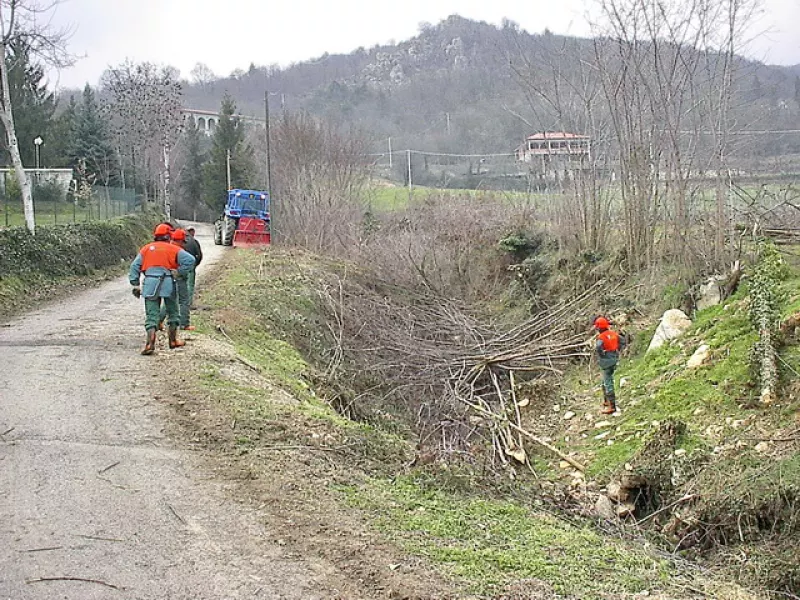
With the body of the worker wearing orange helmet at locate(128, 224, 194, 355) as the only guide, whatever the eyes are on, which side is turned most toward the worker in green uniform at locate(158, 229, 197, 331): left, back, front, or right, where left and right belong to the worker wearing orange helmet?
front

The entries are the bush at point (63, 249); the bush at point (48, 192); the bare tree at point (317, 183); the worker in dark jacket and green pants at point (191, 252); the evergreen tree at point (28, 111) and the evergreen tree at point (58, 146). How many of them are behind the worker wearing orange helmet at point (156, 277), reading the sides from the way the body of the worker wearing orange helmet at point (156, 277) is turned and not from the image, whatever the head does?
0

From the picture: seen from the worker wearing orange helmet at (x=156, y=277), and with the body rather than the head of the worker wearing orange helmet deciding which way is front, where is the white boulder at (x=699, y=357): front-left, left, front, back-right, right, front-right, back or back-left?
right

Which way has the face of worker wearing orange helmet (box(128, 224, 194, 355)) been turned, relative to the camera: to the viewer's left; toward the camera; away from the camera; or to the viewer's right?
away from the camera

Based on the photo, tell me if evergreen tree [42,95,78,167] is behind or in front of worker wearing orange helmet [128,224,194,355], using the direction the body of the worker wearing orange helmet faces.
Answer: in front

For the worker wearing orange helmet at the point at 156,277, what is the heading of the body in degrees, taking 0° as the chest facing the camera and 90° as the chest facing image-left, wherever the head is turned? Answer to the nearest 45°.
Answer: approximately 180°

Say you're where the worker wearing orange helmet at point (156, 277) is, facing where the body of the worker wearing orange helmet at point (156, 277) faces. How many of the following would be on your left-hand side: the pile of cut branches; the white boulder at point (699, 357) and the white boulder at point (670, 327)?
0

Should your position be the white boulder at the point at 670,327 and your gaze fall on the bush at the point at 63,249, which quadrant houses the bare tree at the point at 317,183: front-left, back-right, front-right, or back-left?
front-right

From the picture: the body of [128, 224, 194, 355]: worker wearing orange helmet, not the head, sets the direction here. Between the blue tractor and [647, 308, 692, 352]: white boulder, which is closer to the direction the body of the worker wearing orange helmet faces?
the blue tractor

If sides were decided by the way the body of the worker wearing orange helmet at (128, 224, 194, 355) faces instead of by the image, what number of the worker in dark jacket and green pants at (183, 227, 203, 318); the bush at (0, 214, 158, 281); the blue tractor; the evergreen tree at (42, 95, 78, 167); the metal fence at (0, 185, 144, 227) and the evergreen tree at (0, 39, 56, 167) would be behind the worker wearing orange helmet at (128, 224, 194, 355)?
0

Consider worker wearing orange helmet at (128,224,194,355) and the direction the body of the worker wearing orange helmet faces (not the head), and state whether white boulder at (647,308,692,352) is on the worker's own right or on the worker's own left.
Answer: on the worker's own right

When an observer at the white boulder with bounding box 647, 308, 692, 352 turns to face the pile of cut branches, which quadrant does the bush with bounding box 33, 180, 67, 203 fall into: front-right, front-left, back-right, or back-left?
front-right

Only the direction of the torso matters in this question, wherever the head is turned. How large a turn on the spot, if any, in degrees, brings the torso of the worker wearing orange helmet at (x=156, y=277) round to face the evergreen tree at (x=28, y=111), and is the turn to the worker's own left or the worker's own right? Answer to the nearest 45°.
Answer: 0° — they already face it

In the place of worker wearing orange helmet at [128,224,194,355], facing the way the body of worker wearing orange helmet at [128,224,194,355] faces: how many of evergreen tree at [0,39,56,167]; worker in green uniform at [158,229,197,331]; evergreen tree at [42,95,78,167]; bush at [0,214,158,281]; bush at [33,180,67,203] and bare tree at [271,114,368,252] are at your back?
0

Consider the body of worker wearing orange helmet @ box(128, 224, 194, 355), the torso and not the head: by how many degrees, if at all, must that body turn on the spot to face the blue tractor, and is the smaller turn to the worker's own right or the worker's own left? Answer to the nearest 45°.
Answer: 0° — they already face it

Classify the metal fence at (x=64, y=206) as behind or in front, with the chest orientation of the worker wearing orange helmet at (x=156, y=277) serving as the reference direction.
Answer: in front

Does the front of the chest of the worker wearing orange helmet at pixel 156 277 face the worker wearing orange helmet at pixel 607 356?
no

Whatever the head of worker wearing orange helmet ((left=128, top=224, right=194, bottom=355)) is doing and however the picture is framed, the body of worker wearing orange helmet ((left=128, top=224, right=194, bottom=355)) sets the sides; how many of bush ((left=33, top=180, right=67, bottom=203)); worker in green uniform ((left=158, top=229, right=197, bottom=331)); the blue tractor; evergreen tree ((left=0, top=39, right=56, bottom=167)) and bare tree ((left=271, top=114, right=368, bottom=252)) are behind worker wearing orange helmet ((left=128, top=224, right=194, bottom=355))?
0
